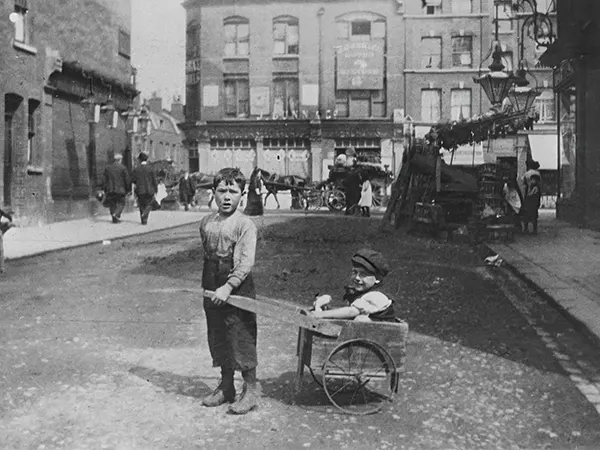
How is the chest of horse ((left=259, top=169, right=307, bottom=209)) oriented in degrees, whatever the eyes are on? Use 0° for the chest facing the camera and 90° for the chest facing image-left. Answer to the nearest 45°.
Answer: approximately 90°

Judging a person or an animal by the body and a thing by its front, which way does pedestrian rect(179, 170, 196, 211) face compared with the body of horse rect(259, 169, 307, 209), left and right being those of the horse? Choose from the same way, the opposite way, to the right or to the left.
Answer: to the left

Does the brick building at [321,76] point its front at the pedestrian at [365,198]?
yes

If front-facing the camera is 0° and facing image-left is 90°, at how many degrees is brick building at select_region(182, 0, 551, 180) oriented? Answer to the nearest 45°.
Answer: approximately 0°

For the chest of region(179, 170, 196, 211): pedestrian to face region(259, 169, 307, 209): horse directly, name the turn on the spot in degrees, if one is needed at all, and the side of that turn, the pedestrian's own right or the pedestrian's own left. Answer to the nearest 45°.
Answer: approximately 90° to the pedestrian's own left
